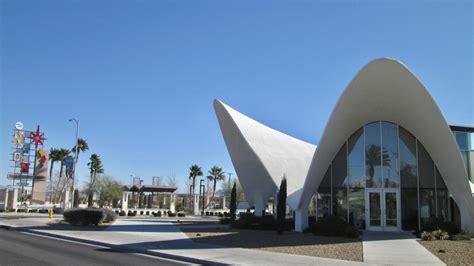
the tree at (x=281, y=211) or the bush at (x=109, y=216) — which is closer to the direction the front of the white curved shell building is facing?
the tree

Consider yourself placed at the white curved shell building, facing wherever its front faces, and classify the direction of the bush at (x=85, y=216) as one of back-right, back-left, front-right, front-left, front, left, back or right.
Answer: right

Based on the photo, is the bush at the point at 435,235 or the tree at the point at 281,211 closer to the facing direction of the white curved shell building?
the bush

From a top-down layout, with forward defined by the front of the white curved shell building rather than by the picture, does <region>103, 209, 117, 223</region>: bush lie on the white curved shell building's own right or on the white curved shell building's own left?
on the white curved shell building's own right

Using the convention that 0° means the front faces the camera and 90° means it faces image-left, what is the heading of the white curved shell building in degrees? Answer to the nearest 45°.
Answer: approximately 0°

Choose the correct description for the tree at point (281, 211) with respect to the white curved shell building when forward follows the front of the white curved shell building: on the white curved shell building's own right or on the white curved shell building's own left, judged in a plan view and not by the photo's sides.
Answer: on the white curved shell building's own right

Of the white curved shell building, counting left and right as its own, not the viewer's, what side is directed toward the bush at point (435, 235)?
front
